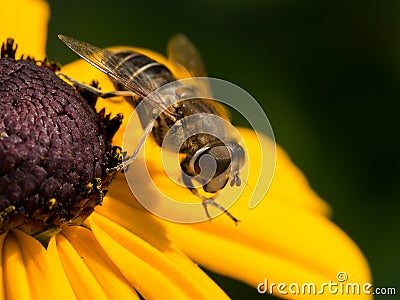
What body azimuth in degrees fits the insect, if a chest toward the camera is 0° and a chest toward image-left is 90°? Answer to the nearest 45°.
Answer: approximately 315°
